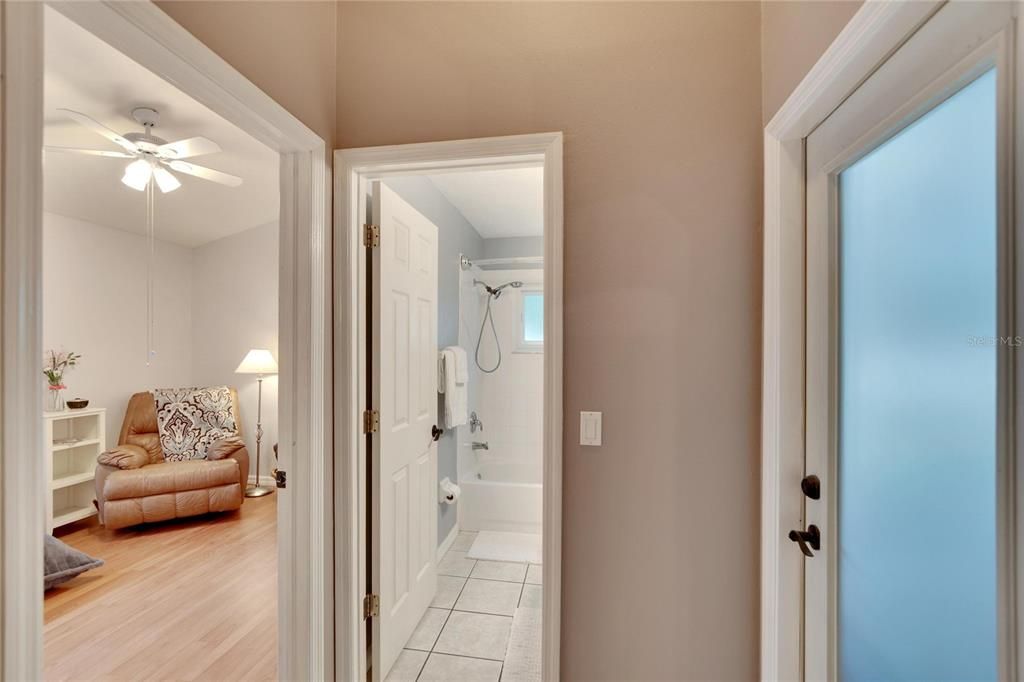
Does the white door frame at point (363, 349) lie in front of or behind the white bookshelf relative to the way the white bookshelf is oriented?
in front

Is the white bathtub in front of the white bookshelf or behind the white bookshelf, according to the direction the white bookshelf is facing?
in front

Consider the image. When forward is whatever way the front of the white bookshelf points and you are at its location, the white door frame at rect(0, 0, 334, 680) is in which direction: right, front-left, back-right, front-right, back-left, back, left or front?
front-right

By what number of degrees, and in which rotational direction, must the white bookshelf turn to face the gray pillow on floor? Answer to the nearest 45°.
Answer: approximately 45° to its right

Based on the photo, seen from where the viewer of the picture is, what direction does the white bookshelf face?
facing the viewer and to the right of the viewer
